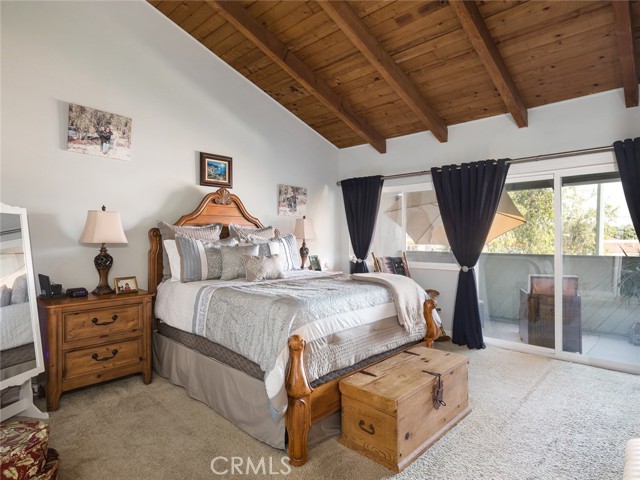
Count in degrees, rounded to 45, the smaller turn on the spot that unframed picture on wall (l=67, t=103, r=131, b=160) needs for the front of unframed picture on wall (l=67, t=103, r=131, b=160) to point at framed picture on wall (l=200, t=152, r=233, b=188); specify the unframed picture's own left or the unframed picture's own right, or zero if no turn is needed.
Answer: approximately 45° to the unframed picture's own left

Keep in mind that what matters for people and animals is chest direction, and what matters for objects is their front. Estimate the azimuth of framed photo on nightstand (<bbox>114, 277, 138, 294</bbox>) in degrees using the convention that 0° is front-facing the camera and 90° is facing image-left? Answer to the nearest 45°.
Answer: approximately 315°

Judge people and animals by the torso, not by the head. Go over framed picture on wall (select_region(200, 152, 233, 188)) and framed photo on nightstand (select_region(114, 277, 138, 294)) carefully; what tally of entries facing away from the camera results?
0

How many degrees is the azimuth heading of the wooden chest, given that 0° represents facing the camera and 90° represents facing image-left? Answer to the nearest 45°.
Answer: approximately 315°

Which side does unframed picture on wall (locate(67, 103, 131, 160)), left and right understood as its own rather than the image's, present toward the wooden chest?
front
